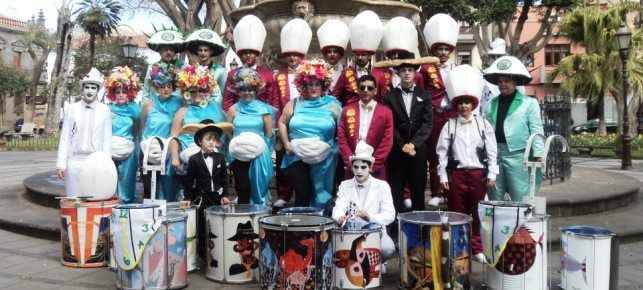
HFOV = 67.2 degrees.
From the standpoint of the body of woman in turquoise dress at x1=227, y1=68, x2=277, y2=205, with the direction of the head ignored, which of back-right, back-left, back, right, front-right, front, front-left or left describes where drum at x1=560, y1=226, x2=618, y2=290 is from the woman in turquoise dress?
front-left

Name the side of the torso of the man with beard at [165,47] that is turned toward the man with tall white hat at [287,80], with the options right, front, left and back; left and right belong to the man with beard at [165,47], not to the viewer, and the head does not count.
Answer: left

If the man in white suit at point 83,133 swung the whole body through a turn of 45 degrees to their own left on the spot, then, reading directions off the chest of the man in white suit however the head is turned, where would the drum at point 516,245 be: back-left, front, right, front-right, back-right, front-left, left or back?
front

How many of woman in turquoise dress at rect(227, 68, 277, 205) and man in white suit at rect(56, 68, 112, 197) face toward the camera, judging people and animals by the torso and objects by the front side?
2

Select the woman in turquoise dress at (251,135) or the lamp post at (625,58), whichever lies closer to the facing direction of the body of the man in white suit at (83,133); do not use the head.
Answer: the woman in turquoise dress

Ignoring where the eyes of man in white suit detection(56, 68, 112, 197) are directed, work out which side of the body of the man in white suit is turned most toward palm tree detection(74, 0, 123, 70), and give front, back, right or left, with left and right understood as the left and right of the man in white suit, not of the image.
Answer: back

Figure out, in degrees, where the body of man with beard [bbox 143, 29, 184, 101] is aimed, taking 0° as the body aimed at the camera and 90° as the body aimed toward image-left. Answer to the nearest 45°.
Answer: approximately 0°

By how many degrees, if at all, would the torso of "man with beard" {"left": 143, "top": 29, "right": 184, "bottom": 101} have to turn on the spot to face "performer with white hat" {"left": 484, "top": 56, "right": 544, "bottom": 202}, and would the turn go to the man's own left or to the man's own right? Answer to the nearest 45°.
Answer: approximately 45° to the man's own left

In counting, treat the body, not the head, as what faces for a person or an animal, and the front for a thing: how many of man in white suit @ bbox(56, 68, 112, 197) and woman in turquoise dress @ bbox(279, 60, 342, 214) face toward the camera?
2

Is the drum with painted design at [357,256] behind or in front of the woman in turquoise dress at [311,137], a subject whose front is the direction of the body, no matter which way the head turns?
in front

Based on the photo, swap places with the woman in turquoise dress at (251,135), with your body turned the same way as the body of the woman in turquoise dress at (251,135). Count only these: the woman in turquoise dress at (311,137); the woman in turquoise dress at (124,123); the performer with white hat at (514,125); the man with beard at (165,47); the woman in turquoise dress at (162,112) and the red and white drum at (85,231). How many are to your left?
2
